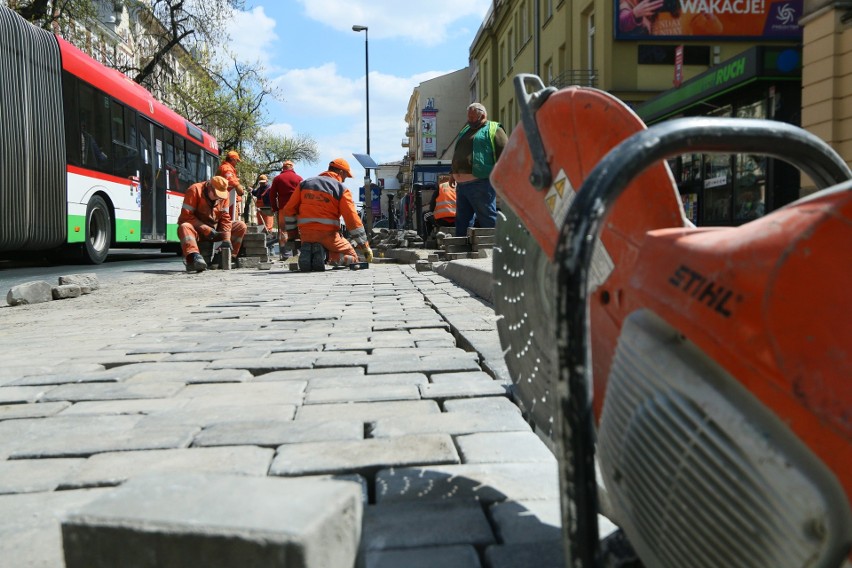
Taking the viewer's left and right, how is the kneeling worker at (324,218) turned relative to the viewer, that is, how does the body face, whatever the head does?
facing away from the viewer and to the right of the viewer

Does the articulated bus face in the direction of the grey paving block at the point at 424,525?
no

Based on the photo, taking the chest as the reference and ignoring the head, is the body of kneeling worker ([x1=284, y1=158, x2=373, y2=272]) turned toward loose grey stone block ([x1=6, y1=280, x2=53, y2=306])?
no

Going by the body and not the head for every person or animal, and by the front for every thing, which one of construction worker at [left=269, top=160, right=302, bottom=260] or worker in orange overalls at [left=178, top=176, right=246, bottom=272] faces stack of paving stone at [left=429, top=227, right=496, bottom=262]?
the worker in orange overalls

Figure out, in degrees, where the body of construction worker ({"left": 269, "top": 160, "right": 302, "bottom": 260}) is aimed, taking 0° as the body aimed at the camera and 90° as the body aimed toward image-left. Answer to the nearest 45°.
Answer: approximately 180°

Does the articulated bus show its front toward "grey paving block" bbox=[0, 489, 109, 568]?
no

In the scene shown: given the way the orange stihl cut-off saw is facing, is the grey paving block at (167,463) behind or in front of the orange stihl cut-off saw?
in front

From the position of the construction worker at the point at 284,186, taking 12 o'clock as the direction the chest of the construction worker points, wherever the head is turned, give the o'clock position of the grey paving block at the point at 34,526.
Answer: The grey paving block is roughly at 6 o'clock from the construction worker.

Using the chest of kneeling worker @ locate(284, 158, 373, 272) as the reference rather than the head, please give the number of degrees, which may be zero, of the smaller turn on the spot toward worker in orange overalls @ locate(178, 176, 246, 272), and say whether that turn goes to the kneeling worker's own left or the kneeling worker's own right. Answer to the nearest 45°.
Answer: approximately 90° to the kneeling worker's own left

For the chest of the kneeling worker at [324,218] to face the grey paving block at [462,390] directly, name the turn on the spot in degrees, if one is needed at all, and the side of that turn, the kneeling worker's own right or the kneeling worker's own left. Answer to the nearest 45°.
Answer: approximately 135° to the kneeling worker's own right

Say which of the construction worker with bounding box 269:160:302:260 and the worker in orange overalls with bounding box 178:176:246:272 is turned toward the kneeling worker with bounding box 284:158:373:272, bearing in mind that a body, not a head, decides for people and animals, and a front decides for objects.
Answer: the worker in orange overalls

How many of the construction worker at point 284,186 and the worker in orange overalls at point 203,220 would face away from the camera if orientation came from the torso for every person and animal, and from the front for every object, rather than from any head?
1

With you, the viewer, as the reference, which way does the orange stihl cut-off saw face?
facing away from the viewer and to the left of the viewer

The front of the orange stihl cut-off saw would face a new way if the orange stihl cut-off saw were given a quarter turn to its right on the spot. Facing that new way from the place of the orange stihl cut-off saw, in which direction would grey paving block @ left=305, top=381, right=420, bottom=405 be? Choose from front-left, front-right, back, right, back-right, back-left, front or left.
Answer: left

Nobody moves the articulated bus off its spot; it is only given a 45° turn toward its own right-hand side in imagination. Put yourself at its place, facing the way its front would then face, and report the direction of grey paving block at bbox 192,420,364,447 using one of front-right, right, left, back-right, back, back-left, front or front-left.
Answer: right
